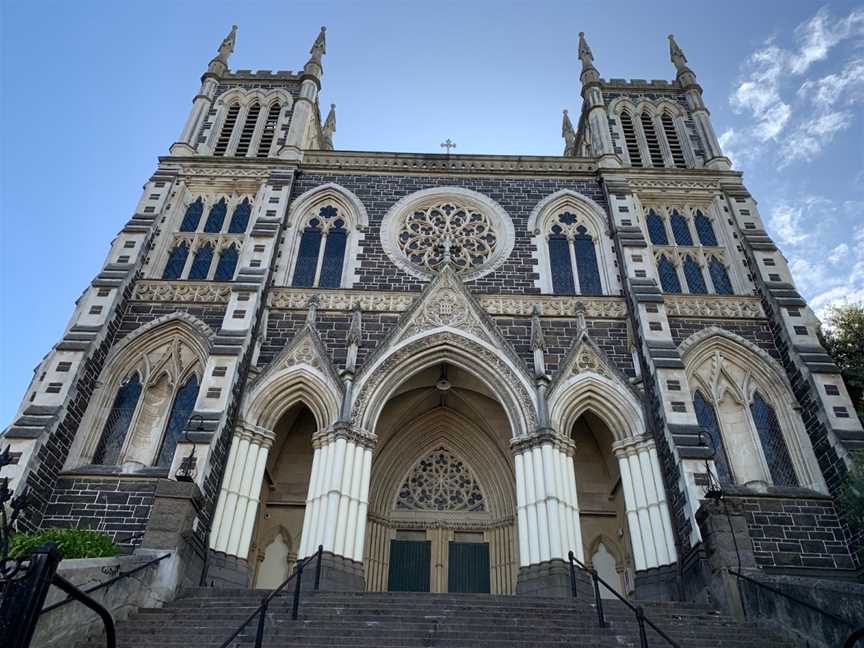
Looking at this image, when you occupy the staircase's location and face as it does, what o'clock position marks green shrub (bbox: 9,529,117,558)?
The green shrub is roughly at 3 o'clock from the staircase.

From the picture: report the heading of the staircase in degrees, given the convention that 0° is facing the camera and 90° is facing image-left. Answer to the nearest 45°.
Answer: approximately 0°

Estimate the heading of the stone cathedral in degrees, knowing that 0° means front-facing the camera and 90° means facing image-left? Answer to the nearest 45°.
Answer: approximately 0°

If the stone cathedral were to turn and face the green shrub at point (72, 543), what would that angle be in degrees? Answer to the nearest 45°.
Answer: approximately 45° to its right

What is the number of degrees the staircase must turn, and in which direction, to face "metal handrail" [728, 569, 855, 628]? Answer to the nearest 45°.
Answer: approximately 90° to its left

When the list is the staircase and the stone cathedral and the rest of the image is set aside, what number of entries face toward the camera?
2

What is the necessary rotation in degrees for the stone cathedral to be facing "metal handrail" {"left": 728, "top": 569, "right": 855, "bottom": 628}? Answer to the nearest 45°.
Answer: approximately 45° to its left
